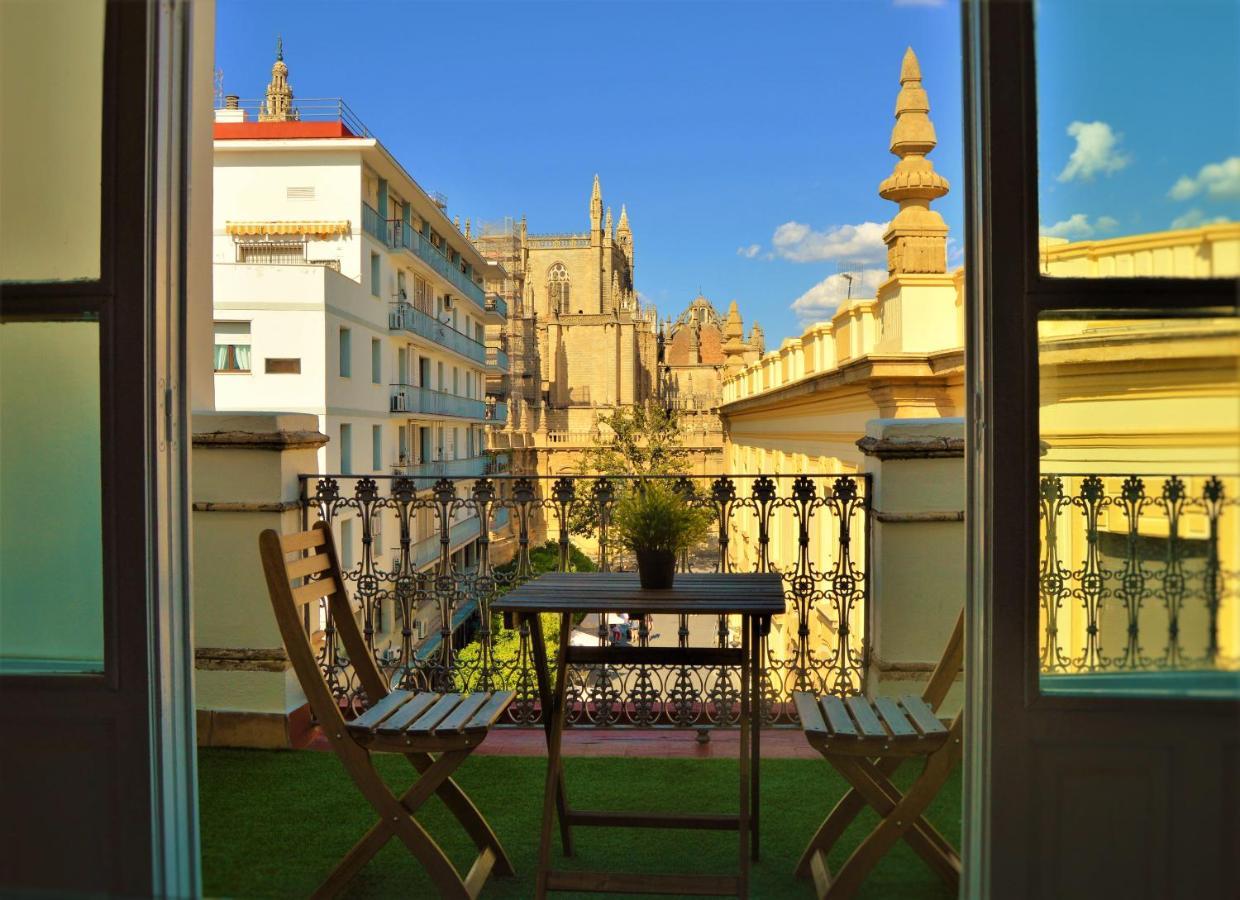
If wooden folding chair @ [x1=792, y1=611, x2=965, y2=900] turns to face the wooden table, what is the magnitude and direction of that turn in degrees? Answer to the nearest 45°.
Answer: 0° — it already faces it

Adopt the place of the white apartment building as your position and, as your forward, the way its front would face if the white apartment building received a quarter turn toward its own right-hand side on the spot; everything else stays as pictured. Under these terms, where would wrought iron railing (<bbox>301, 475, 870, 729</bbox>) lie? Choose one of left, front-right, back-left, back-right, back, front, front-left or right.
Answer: front

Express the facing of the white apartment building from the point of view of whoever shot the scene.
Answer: facing to the right of the viewer

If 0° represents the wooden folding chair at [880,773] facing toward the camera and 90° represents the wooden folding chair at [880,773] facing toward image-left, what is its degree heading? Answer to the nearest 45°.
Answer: approximately 90°

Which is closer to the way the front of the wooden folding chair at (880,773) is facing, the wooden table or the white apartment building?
the wooden table

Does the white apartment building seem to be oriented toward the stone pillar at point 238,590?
no

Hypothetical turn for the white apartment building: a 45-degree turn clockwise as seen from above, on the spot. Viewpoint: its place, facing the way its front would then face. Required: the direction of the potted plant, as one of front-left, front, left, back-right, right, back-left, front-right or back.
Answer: front-right

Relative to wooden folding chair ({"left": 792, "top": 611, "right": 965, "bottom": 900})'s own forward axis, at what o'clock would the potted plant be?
The potted plant is roughly at 1 o'clock from the wooden folding chair.

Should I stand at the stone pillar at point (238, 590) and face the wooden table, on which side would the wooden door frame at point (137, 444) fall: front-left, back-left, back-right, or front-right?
front-right

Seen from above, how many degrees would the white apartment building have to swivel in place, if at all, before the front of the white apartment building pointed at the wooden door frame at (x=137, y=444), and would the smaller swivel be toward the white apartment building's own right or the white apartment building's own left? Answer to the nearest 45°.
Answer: approximately 90° to the white apartment building's own right

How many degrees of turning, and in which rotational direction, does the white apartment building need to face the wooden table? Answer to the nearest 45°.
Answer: approximately 90° to its right

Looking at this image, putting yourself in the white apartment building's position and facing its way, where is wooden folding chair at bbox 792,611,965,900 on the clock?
The wooden folding chair is roughly at 3 o'clock from the white apartment building.

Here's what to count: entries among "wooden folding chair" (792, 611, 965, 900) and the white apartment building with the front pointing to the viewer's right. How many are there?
1

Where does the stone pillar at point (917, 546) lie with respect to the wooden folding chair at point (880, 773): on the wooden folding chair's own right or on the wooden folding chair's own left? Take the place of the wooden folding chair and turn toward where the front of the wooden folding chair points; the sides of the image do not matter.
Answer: on the wooden folding chair's own right

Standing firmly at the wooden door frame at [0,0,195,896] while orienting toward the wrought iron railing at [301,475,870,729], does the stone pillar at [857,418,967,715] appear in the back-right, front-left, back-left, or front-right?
front-right

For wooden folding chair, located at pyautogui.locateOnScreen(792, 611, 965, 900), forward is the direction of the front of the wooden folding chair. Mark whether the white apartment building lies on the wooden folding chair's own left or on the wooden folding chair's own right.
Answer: on the wooden folding chair's own right

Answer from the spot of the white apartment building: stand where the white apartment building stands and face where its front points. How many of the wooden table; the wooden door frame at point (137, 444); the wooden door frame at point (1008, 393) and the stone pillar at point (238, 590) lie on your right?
4
